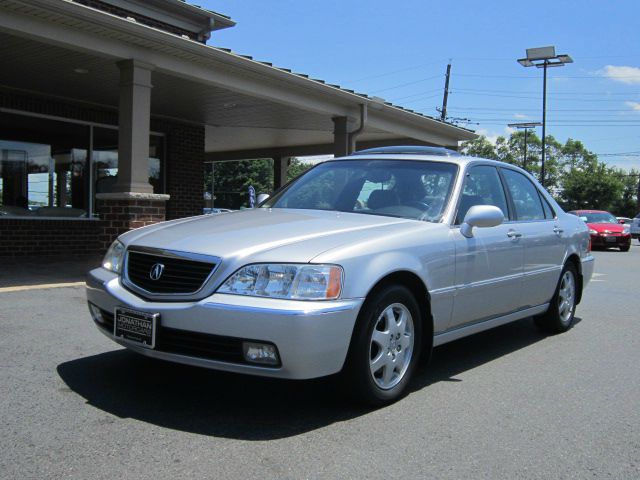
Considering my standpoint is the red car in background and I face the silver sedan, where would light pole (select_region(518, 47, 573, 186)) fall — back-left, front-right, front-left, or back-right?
back-right

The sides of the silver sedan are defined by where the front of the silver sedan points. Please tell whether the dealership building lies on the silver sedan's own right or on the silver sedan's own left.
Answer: on the silver sedan's own right

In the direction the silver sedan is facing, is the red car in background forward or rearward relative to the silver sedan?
rearward

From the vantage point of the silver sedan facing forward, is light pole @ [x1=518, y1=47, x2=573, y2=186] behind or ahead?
behind

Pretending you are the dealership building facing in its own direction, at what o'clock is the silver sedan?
The silver sedan is roughly at 1 o'clock from the dealership building.

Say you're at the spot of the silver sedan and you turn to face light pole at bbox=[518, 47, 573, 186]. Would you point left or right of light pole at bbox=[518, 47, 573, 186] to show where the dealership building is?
left

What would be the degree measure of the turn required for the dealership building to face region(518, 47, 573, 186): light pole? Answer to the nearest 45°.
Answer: approximately 90° to its left

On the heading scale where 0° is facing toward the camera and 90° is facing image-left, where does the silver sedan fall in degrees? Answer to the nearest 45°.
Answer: approximately 45°

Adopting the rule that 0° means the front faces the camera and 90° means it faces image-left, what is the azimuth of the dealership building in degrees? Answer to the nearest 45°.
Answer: approximately 315°

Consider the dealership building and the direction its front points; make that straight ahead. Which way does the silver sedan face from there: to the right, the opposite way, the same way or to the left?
to the right

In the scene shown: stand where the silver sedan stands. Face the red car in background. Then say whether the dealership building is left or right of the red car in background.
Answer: left

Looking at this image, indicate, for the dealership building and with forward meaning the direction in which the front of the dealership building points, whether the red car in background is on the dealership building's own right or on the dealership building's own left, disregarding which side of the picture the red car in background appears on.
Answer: on the dealership building's own left
